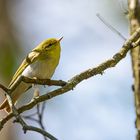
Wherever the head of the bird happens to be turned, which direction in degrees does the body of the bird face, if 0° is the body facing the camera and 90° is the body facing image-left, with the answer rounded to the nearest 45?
approximately 270°
